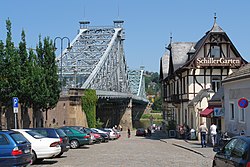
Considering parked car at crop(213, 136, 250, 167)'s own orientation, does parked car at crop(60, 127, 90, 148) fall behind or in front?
in front

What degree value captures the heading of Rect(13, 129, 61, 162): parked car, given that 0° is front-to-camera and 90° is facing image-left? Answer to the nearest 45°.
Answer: approximately 135°

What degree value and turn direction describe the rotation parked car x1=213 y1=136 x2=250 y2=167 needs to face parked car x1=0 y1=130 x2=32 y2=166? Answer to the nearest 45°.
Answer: approximately 45° to its left

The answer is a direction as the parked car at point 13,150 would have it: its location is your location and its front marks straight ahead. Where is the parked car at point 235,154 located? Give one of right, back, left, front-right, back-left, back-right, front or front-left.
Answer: back
